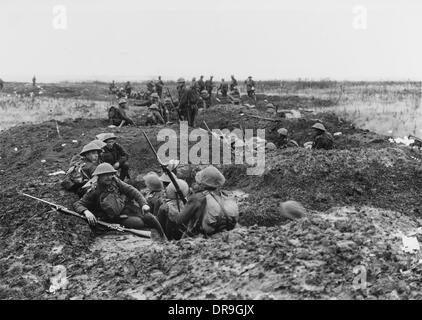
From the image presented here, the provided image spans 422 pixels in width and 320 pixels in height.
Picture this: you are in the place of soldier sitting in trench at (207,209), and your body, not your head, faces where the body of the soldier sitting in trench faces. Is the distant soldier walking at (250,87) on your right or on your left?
on your right

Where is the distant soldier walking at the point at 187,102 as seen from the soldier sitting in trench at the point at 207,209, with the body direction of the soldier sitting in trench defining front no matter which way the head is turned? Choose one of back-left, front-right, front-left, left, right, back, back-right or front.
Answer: front-right

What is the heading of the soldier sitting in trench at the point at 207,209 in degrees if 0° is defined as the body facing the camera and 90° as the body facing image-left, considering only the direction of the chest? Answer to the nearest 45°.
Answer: approximately 135°

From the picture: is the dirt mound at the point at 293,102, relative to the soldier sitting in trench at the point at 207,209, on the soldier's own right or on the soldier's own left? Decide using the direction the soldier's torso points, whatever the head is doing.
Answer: on the soldier's own right

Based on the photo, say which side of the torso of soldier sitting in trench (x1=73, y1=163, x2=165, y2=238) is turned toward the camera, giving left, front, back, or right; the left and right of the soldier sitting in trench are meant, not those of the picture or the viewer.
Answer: front

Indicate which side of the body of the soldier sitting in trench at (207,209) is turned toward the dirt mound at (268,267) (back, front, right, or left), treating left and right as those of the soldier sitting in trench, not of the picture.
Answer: back
